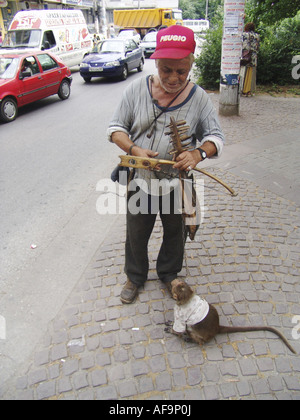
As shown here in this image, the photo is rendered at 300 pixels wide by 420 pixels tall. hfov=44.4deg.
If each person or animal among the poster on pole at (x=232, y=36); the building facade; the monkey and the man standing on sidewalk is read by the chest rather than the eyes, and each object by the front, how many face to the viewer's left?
1

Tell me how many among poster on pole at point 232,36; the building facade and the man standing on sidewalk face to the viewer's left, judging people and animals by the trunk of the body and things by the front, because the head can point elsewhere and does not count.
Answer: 0

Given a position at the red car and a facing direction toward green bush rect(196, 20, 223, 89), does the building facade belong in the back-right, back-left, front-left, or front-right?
front-left

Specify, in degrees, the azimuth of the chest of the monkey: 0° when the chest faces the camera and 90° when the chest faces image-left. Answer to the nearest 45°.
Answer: approximately 90°

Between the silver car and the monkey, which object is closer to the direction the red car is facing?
the monkey

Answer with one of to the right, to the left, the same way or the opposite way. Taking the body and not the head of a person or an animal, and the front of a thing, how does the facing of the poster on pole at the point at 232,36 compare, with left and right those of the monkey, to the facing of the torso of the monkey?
to the left

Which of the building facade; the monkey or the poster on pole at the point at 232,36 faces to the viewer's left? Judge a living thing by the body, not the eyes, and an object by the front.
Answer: the monkey

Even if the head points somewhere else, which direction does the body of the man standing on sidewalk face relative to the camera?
toward the camera

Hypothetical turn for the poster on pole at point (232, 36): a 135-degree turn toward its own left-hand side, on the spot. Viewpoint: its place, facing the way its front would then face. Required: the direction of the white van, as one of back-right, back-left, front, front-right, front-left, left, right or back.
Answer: left

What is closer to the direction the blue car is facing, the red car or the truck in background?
the red car

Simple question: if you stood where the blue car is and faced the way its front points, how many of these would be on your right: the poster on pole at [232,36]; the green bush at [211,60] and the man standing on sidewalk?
0

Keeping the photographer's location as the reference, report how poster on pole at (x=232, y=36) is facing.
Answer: facing the viewer

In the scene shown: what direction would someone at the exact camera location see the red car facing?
facing the viewer and to the left of the viewer
